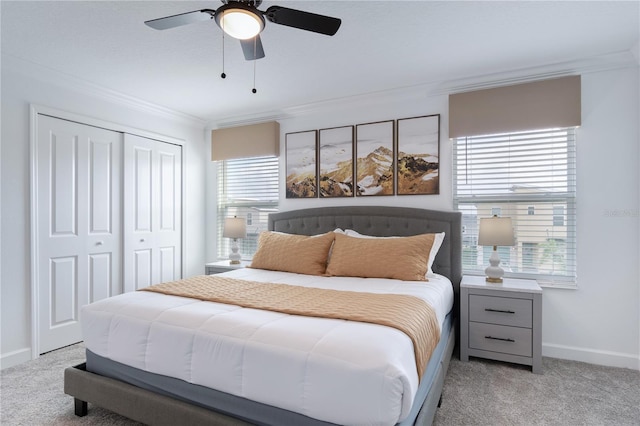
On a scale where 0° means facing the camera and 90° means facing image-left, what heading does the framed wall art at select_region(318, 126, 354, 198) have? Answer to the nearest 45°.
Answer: approximately 45°

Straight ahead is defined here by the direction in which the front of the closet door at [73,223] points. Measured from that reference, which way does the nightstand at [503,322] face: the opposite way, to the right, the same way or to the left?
to the right

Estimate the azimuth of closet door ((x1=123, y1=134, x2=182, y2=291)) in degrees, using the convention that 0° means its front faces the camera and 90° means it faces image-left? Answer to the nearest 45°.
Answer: approximately 315°

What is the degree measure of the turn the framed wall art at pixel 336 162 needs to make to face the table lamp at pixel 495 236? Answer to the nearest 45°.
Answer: approximately 90° to its left

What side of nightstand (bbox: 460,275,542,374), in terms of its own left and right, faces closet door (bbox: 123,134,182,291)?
right

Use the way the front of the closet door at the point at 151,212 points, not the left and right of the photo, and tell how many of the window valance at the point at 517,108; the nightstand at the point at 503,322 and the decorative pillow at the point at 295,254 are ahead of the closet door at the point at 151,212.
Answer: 3

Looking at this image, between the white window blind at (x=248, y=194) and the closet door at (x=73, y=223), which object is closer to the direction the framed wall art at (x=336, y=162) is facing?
the closet door

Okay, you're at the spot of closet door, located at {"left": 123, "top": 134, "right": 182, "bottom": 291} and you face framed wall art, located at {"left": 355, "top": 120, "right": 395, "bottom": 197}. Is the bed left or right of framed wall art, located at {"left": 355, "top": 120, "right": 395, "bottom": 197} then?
right

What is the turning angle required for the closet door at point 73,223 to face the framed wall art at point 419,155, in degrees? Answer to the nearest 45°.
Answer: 0° — it already faces it

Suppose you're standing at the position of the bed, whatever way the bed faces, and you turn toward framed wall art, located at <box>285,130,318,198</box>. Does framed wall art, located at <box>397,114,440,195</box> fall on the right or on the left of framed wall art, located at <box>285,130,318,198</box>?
right

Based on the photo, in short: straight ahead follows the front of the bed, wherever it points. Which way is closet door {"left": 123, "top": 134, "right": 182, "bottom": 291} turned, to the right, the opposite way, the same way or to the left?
to the left

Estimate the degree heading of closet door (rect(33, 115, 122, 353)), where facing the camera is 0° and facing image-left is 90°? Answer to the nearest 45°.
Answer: approximately 315°

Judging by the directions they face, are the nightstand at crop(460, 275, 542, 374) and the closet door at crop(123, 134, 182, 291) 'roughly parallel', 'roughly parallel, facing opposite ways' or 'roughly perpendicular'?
roughly perpendicular
